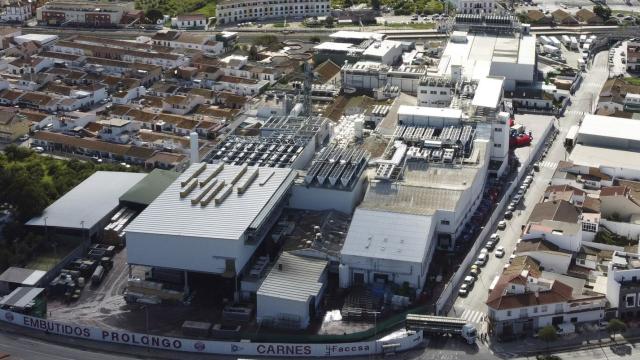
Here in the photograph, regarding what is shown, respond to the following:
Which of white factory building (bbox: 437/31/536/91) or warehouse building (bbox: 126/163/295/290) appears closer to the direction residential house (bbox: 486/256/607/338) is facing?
the warehouse building

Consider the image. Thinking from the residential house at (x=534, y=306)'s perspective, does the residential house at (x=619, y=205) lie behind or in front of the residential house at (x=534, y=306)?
behind
